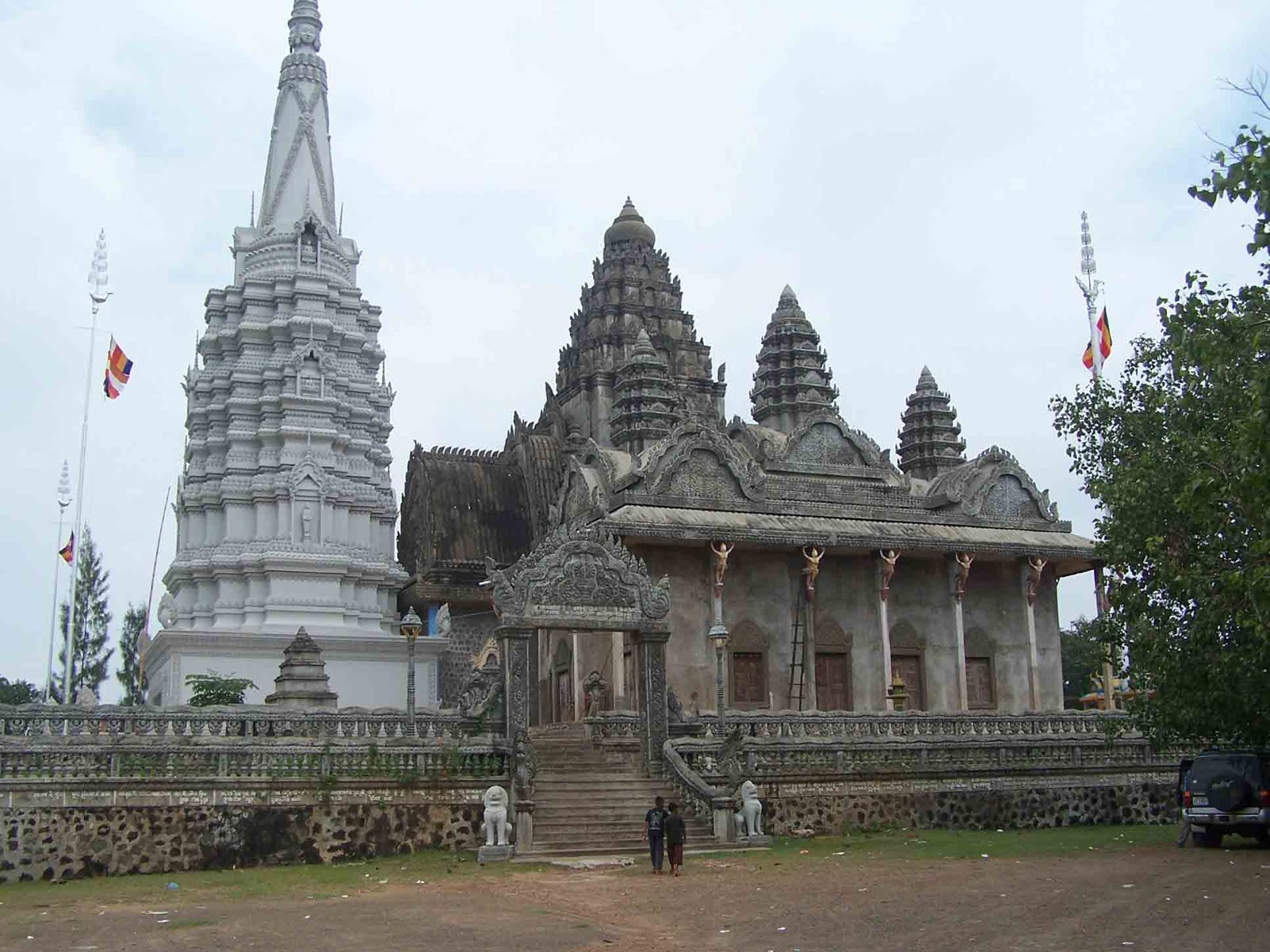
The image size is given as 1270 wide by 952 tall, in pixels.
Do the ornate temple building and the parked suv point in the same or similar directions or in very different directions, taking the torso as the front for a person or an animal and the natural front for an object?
very different directions

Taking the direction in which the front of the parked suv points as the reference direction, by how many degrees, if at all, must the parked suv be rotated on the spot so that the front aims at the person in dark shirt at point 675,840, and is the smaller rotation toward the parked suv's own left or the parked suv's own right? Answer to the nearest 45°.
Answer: approximately 135° to the parked suv's own left

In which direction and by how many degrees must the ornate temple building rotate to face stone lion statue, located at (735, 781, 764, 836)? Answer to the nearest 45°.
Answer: approximately 45° to its left

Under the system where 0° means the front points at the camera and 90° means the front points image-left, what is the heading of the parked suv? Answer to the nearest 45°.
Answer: approximately 180°

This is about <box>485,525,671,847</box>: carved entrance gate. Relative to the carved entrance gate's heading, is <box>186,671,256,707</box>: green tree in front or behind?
behind

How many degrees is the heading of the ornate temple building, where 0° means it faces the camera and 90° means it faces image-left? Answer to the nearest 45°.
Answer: approximately 45°

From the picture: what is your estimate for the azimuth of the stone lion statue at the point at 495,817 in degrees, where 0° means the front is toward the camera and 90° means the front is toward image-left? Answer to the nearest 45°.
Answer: approximately 0°

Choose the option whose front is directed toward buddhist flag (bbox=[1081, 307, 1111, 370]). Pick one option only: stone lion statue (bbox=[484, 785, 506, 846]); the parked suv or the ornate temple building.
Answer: the parked suv

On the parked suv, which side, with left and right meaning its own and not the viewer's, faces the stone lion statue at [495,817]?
left
